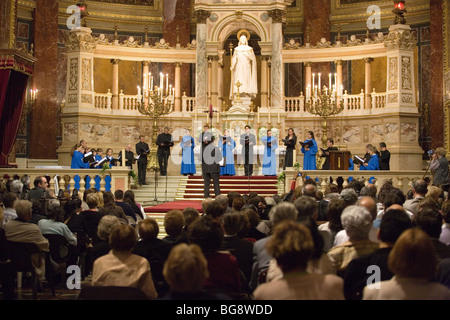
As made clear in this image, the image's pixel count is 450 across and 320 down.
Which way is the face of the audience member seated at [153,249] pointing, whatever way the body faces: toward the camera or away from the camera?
away from the camera

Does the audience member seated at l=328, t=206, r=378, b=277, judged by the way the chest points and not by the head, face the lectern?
yes

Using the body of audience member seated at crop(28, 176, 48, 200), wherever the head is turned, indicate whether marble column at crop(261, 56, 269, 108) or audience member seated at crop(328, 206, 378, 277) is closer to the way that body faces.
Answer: the marble column

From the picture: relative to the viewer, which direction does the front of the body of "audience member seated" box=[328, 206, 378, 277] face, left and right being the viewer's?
facing away from the viewer

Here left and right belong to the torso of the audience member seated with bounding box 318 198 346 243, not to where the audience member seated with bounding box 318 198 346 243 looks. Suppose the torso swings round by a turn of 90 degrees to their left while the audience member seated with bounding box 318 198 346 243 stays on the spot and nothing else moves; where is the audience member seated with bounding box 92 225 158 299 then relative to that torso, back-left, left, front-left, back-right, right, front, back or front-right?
front-left

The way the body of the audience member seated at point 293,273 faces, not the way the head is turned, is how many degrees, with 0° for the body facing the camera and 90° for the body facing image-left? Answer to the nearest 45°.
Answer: approximately 180°

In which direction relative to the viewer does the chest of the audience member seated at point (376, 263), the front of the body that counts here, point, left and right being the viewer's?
facing away from the viewer

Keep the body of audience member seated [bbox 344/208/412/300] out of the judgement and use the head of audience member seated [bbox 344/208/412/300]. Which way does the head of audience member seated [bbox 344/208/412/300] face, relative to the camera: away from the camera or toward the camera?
away from the camera

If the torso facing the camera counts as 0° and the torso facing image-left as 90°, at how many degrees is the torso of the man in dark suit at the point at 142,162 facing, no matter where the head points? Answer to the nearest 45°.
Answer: approximately 315°

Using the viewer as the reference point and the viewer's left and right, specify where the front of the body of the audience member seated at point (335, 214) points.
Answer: facing away from the viewer

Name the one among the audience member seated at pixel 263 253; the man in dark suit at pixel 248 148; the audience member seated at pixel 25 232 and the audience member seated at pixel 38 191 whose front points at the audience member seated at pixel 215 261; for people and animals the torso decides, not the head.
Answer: the man in dark suit

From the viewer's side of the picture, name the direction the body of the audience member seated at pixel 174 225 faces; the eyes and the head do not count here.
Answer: away from the camera

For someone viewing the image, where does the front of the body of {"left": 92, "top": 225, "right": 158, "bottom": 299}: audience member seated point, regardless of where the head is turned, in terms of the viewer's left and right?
facing away from the viewer
